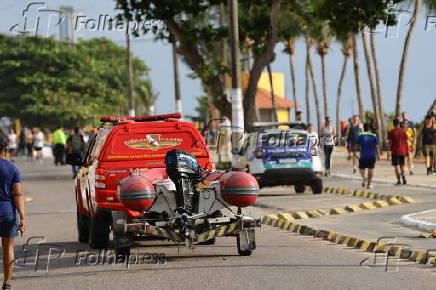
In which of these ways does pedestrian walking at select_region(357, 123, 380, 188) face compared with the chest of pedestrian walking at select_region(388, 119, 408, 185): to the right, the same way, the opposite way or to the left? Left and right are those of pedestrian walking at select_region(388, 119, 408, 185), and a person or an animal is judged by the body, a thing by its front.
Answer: the same way

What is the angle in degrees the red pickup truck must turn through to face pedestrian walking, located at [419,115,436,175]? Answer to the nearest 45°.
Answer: approximately 45° to its right

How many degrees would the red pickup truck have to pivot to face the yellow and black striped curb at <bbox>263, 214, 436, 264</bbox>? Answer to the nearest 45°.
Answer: approximately 90° to its right

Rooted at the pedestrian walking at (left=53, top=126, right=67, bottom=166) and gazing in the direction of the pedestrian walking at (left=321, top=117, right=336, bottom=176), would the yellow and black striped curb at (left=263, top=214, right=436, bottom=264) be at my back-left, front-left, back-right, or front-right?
front-right

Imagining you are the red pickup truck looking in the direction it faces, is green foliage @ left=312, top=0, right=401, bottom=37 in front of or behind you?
in front

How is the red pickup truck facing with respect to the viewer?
away from the camera
